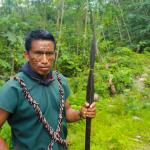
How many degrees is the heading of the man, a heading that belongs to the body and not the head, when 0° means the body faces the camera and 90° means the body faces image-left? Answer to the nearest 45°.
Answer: approximately 315°
